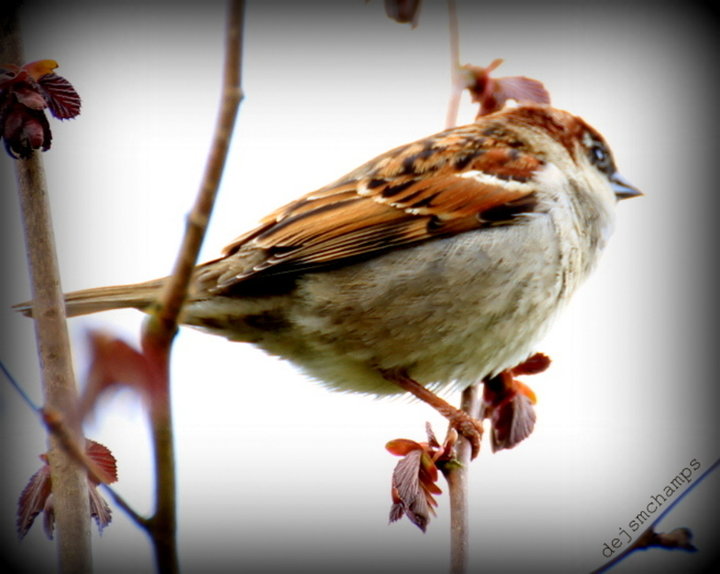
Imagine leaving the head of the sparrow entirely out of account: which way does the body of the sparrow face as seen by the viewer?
to the viewer's right

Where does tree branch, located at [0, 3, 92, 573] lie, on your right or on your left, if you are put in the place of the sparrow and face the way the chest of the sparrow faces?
on your right
